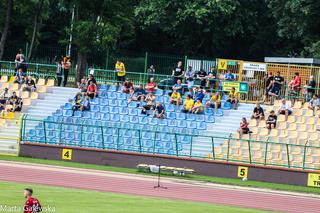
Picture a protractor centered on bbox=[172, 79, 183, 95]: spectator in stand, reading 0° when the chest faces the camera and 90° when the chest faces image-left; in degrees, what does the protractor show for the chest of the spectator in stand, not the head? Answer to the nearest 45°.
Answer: approximately 45°

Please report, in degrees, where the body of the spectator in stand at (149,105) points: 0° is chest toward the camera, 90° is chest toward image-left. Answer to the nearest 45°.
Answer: approximately 45°

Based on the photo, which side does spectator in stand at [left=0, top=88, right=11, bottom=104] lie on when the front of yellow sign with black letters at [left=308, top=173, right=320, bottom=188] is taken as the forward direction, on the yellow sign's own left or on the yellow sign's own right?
on the yellow sign's own right

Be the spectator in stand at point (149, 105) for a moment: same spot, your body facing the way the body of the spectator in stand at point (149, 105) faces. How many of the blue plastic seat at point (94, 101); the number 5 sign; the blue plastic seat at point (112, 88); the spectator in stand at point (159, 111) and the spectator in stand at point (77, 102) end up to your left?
2

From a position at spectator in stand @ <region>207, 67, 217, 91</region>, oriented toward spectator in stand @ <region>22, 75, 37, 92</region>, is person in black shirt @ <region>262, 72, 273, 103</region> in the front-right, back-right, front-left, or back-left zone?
back-left

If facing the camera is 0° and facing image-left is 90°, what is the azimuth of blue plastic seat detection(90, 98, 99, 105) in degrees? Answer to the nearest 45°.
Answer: approximately 45°

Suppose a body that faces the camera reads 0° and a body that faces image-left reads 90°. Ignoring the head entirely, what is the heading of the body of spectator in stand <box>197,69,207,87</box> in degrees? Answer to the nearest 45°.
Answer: approximately 0°
